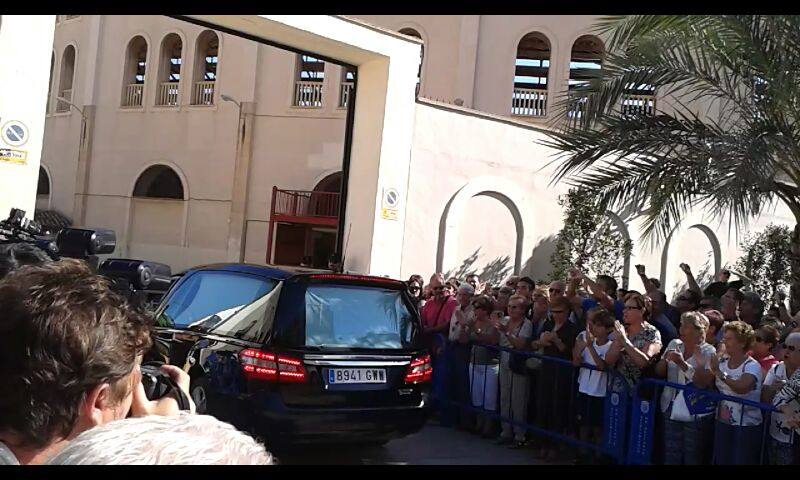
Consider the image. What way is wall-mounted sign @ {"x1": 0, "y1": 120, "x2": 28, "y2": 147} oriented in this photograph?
toward the camera

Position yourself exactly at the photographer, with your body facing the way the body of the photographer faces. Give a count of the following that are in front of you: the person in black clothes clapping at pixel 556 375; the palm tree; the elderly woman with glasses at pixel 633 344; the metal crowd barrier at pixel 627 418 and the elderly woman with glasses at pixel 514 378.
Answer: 5

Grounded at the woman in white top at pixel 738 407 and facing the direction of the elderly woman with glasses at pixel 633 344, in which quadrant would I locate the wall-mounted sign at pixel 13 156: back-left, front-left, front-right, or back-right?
front-left

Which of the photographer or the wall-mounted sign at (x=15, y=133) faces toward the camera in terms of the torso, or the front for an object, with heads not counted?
the wall-mounted sign

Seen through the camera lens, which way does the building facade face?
facing the viewer

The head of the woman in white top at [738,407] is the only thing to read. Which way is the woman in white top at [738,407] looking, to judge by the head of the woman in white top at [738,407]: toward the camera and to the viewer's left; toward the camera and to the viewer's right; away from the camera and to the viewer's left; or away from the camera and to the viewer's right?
toward the camera and to the viewer's left

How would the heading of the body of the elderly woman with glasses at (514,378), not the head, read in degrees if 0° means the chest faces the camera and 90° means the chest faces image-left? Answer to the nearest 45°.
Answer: approximately 45°

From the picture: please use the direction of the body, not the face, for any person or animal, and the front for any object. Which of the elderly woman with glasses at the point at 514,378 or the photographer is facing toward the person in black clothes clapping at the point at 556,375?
the photographer

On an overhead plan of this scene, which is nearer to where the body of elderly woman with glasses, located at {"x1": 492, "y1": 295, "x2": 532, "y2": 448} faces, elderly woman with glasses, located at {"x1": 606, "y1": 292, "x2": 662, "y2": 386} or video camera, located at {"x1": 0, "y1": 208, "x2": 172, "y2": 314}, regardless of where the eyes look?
the video camera

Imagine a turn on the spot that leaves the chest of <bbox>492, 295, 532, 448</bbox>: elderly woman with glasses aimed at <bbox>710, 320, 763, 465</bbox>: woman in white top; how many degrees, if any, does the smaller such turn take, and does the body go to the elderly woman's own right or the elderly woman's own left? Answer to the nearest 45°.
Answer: approximately 90° to the elderly woman's own left

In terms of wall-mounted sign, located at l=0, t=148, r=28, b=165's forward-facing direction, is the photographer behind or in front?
in front

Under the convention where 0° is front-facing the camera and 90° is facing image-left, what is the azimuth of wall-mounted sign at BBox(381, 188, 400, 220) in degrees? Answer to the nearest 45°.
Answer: approximately 0°

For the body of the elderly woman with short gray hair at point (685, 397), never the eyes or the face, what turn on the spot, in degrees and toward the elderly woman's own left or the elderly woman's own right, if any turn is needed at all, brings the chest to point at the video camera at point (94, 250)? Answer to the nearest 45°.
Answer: approximately 45° to the elderly woman's own right

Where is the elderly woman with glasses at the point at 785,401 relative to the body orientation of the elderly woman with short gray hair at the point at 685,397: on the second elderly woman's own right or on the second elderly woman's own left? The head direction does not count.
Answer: on the second elderly woman's own left

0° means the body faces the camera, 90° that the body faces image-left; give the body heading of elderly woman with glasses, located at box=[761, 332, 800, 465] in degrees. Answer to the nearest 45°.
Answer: approximately 45°

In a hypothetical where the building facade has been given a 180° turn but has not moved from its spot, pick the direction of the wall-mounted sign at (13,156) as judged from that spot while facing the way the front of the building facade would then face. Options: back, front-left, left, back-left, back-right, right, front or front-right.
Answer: back

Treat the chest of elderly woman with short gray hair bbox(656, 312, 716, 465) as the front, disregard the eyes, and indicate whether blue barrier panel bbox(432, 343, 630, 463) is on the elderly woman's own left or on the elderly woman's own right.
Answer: on the elderly woman's own right
